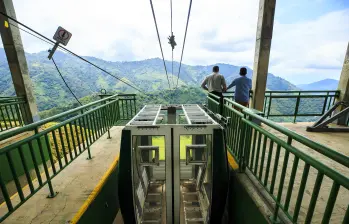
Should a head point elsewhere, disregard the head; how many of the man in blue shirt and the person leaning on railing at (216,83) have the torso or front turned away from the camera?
2

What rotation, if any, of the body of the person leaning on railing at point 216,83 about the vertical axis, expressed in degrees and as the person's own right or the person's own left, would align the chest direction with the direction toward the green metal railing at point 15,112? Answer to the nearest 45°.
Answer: approximately 90° to the person's own left

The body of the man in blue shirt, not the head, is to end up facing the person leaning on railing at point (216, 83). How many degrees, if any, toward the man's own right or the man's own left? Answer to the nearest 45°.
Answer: approximately 90° to the man's own left

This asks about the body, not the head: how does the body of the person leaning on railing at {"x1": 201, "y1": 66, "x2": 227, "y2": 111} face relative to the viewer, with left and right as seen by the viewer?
facing away from the viewer

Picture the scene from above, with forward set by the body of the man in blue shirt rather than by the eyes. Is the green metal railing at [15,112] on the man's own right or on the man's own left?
on the man's own left

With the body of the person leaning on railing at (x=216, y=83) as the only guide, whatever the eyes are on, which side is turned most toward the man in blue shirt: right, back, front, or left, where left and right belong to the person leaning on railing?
right

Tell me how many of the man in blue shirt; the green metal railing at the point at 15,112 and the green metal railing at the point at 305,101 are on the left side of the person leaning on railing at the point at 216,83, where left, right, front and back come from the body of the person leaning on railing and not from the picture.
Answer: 1

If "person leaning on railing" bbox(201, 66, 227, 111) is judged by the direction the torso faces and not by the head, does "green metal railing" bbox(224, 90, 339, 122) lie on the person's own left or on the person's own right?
on the person's own right

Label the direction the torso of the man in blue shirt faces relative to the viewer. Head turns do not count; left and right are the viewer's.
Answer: facing away from the viewer
